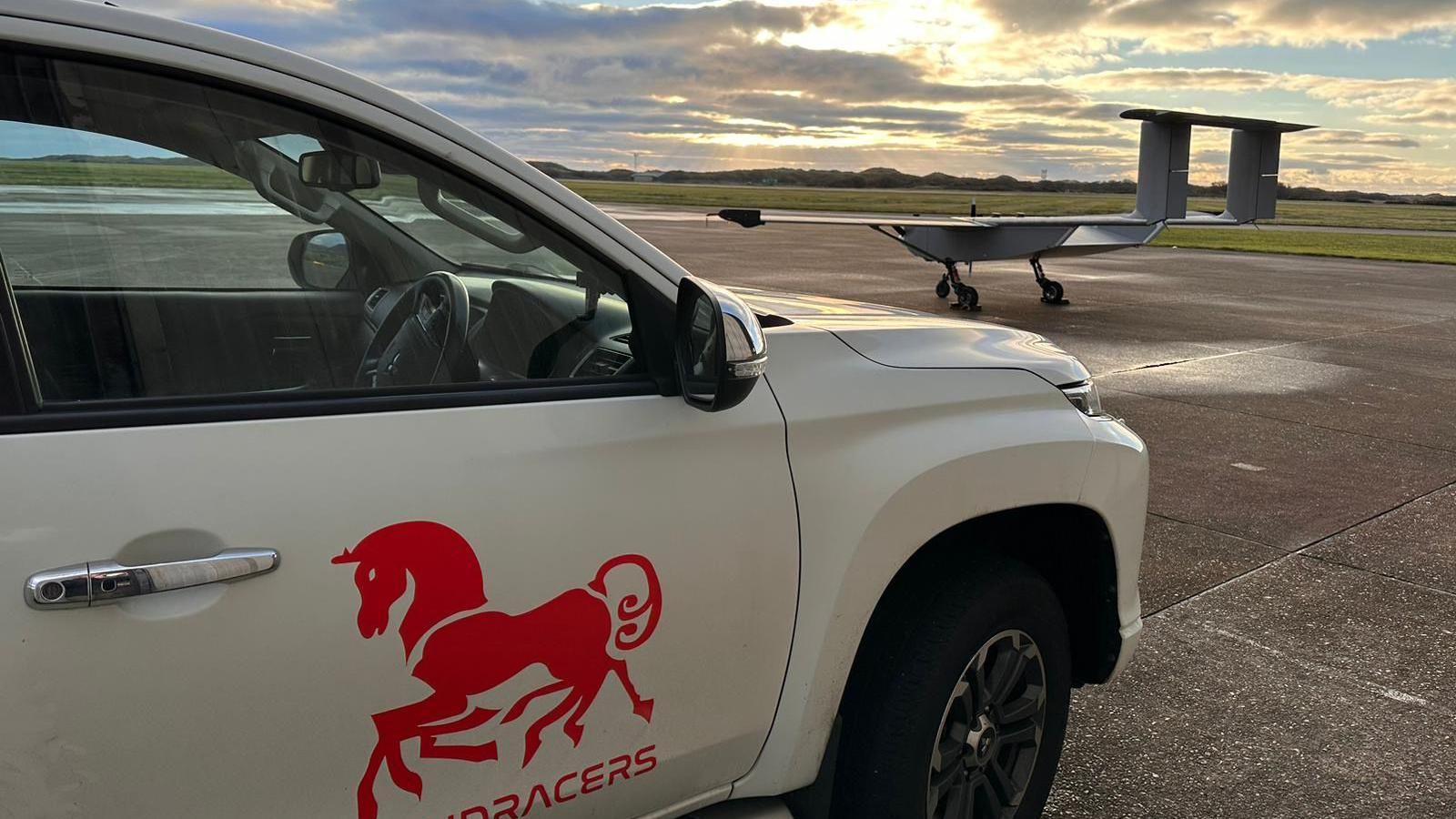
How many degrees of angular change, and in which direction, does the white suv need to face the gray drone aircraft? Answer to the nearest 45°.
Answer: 0° — it already faces it

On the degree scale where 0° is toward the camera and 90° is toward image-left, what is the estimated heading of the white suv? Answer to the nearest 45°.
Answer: approximately 225°

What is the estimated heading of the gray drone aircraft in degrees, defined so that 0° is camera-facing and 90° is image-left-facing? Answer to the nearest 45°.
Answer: approximately 135°

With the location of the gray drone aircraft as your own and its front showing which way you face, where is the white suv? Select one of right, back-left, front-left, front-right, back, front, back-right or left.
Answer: back-left
